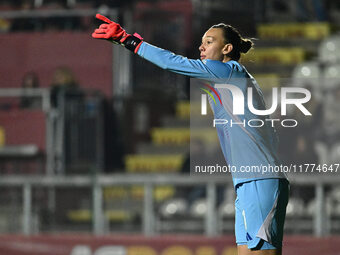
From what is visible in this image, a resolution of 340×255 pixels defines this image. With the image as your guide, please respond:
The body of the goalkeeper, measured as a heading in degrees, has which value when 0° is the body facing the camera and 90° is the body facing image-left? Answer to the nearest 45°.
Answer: approximately 90°

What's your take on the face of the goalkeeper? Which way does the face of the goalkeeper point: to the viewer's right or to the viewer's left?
to the viewer's left
